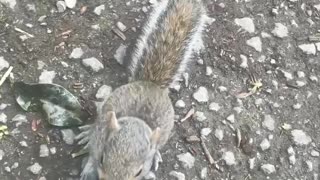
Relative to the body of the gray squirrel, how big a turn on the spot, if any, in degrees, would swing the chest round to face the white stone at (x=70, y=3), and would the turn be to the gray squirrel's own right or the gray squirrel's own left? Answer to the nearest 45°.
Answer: approximately 135° to the gray squirrel's own right

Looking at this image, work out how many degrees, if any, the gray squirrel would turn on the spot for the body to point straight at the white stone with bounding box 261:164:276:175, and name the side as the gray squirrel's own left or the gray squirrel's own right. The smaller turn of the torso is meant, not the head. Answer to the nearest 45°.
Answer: approximately 90° to the gray squirrel's own left

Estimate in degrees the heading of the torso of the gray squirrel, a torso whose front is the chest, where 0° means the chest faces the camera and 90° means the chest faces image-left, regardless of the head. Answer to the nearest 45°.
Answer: approximately 0°

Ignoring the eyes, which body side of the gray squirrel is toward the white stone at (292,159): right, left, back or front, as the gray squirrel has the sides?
left

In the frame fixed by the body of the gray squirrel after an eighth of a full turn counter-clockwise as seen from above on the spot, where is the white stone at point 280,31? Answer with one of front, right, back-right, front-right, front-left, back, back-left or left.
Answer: left

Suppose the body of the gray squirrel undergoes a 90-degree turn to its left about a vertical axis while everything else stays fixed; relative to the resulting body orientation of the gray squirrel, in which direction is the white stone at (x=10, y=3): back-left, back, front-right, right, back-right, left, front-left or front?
back-left
